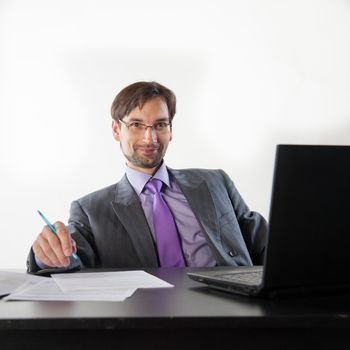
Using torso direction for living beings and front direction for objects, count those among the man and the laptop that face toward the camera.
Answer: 1

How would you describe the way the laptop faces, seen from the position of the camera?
facing away from the viewer and to the left of the viewer

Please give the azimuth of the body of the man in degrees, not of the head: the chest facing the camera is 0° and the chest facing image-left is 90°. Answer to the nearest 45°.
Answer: approximately 0°

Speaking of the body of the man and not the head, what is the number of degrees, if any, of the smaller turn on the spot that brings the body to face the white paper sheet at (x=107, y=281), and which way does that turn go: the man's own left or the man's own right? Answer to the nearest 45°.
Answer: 0° — they already face it

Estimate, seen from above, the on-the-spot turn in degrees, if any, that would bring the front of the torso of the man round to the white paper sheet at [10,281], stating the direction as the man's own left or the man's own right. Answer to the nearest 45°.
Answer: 0° — they already face it
